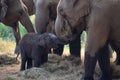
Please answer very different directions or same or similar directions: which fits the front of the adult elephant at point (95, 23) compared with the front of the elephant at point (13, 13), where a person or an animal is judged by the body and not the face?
very different directions

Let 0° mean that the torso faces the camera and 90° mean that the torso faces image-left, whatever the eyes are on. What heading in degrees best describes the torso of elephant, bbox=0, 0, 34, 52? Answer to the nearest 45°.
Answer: approximately 270°

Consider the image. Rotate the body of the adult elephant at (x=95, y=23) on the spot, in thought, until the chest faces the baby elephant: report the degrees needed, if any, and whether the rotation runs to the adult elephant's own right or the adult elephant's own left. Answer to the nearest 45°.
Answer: approximately 45° to the adult elephant's own right

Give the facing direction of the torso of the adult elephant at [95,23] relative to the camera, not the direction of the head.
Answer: to the viewer's left
